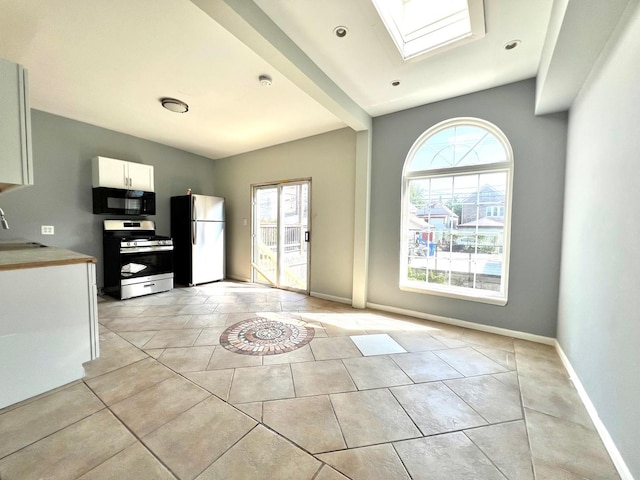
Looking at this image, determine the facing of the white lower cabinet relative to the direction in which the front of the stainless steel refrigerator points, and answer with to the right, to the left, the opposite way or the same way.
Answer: to the left

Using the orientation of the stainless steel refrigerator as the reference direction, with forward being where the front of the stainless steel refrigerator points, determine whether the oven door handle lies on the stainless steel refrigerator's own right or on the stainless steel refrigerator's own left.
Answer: on the stainless steel refrigerator's own right

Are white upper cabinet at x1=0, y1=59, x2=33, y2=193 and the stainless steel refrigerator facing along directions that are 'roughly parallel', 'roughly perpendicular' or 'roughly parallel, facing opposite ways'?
roughly perpendicular

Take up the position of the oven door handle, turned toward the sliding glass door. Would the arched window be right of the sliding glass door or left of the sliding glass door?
right

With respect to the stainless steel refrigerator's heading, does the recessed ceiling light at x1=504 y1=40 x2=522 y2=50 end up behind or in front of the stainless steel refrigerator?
in front

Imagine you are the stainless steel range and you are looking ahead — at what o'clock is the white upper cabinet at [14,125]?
The white upper cabinet is roughly at 2 o'clock from the stainless steel range.

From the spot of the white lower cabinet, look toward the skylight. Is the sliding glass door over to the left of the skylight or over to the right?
left

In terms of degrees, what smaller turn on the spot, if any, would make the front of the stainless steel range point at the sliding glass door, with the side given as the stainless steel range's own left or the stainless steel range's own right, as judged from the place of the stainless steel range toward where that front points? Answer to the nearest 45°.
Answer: approximately 45° to the stainless steel range's own left

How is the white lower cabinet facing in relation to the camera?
to the viewer's right

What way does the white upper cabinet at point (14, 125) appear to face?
to the viewer's right

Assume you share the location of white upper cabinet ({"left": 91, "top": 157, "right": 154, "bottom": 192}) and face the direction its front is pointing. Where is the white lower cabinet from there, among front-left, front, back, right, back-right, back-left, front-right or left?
front-right

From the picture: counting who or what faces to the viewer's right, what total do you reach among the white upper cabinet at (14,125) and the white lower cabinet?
2

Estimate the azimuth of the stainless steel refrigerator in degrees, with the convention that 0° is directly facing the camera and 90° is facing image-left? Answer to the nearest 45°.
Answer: approximately 315°
